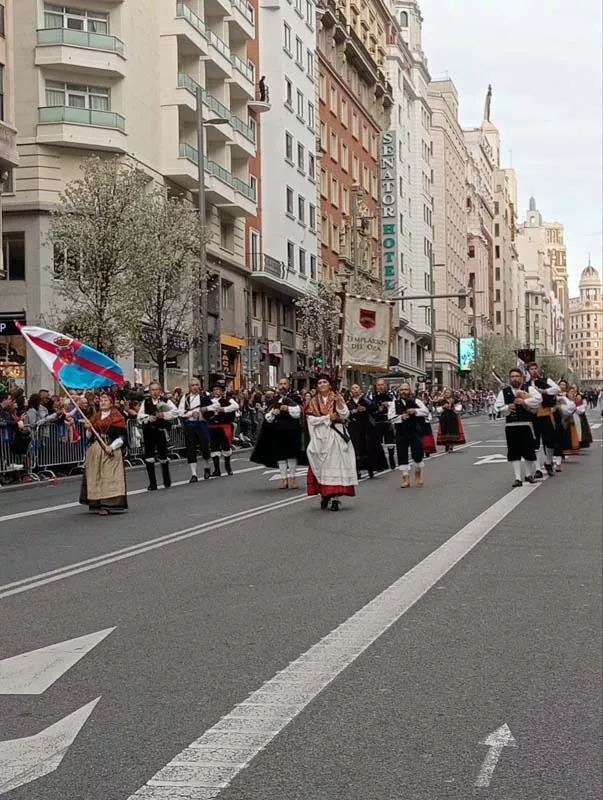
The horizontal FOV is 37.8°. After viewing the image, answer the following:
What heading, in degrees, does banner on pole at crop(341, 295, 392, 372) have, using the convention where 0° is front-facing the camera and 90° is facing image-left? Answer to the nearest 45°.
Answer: approximately 0°

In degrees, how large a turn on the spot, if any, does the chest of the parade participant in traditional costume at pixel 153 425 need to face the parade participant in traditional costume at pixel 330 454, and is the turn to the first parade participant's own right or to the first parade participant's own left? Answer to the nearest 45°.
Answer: approximately 45° to the first parade participant's own left

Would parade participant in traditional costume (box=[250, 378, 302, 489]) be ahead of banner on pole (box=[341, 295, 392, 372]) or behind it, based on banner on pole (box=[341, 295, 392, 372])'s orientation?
ahead

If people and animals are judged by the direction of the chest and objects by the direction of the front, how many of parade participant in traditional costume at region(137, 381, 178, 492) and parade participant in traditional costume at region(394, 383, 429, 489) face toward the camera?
2

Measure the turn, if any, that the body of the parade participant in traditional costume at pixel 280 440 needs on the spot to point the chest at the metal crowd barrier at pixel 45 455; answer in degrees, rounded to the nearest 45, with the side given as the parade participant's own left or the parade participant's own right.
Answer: approximately 135° to the parade participant's own right

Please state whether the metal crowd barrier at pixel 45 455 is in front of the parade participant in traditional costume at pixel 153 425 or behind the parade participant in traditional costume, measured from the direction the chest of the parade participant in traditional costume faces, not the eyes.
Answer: behind
